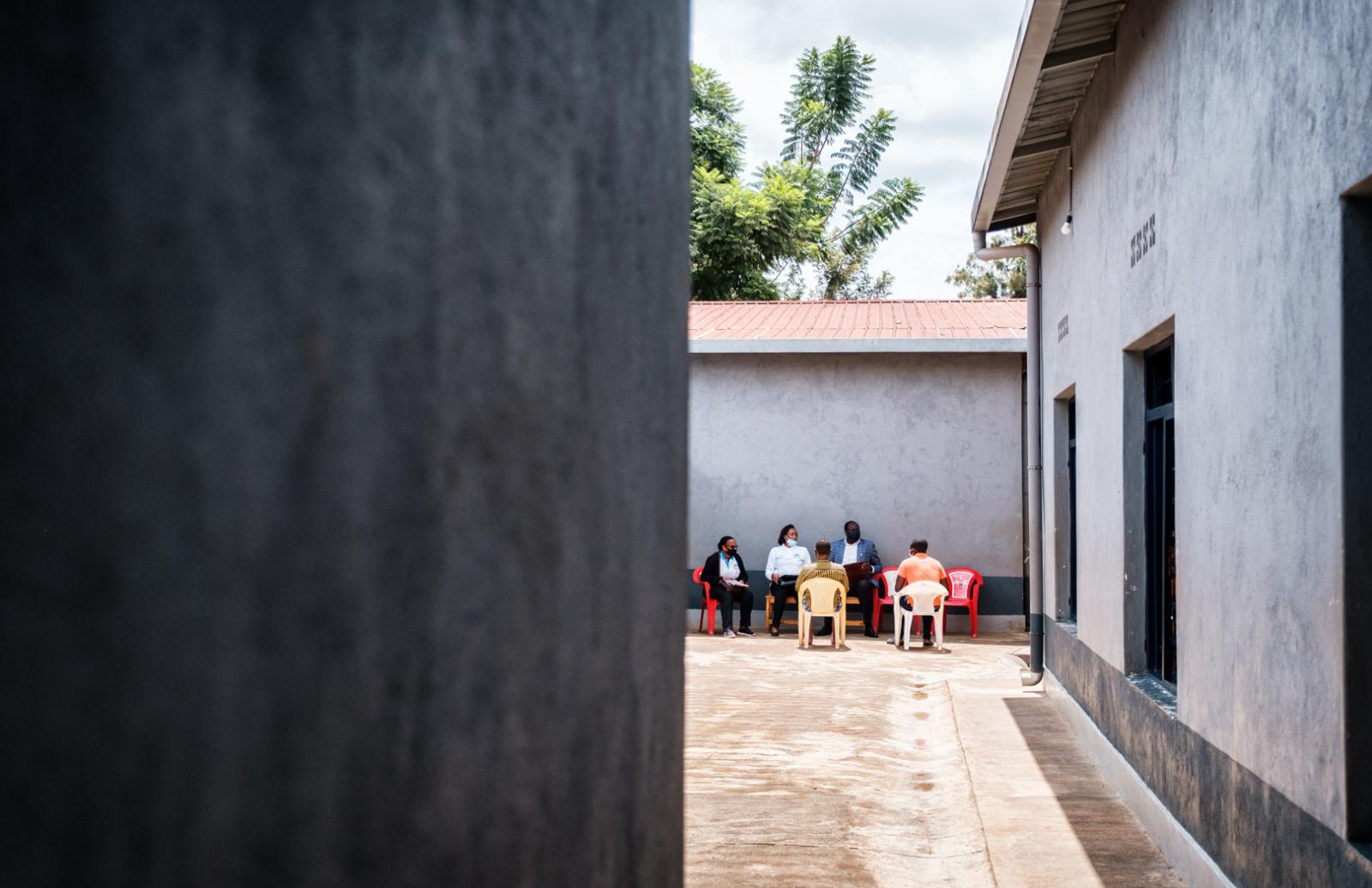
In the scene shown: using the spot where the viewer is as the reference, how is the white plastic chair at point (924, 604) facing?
facing away from the viewer

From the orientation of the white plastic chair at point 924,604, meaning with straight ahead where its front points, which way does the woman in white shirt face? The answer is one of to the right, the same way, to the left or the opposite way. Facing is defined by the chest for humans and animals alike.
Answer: the opposite way

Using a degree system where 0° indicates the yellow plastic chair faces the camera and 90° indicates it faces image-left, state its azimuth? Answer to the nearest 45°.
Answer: approximately 180°

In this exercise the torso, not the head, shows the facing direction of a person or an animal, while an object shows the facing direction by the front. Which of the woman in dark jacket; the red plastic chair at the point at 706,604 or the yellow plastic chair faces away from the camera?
the yellow plastic chair

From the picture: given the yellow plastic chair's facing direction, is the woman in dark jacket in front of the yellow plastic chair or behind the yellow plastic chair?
in front

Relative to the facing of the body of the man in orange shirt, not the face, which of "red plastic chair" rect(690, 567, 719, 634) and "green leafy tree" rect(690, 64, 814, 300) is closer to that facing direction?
the green leafy tree

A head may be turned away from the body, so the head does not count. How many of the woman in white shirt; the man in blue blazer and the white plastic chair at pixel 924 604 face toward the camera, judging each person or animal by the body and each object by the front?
2

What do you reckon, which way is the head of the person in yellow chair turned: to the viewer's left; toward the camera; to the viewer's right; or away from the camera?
away from the camera

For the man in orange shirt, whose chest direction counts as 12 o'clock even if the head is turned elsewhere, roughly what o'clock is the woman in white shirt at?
The woman in white shirt is roughly at 10 o'clock from the man in orange shirt.

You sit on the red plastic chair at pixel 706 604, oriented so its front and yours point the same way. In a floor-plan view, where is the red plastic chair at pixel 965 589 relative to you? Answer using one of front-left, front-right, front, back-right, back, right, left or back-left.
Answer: front-left

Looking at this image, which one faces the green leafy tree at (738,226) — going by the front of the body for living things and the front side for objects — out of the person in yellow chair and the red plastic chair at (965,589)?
the person in yellow chair

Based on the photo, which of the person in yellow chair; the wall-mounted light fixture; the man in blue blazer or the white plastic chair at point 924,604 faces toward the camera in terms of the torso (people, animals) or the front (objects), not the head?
the man in blue blazer

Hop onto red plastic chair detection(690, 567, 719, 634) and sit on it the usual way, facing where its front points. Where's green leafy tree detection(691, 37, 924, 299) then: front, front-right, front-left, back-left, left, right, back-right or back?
back-left

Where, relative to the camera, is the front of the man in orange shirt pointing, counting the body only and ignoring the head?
away from the camera

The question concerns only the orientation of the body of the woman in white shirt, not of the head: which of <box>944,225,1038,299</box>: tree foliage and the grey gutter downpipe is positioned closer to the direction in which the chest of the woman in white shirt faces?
the grey gutter downpipe

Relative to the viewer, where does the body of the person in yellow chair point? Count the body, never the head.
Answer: away from the camera

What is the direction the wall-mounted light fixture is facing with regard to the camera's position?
facing to the left of the viewer
